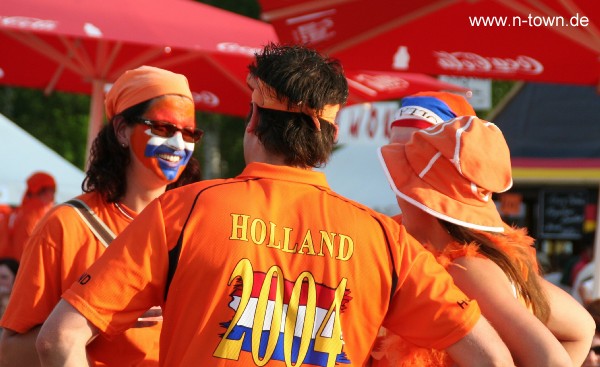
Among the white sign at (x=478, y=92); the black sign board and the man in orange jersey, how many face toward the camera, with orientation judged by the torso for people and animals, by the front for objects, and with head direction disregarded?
2

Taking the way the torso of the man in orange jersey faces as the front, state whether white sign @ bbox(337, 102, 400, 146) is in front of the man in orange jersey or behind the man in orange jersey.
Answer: in front

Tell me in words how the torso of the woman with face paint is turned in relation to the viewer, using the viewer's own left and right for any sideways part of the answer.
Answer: facing the viewer and to the right of the viewer

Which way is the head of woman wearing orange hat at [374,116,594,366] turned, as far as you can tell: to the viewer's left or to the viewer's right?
to the viewer's left

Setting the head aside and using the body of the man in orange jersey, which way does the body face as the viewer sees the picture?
away from the camera

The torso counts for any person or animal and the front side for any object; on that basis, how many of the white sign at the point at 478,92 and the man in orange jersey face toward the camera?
1

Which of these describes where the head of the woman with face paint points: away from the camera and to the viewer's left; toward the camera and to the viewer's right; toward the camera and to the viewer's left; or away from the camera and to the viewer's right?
toward the camera and to the viewer's right

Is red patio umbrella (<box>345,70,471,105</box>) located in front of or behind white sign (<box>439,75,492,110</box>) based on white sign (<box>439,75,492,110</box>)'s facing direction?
in front

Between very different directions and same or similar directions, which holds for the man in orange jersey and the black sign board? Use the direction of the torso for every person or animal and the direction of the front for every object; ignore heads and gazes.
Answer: very different directions

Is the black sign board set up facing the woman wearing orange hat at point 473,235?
yes
